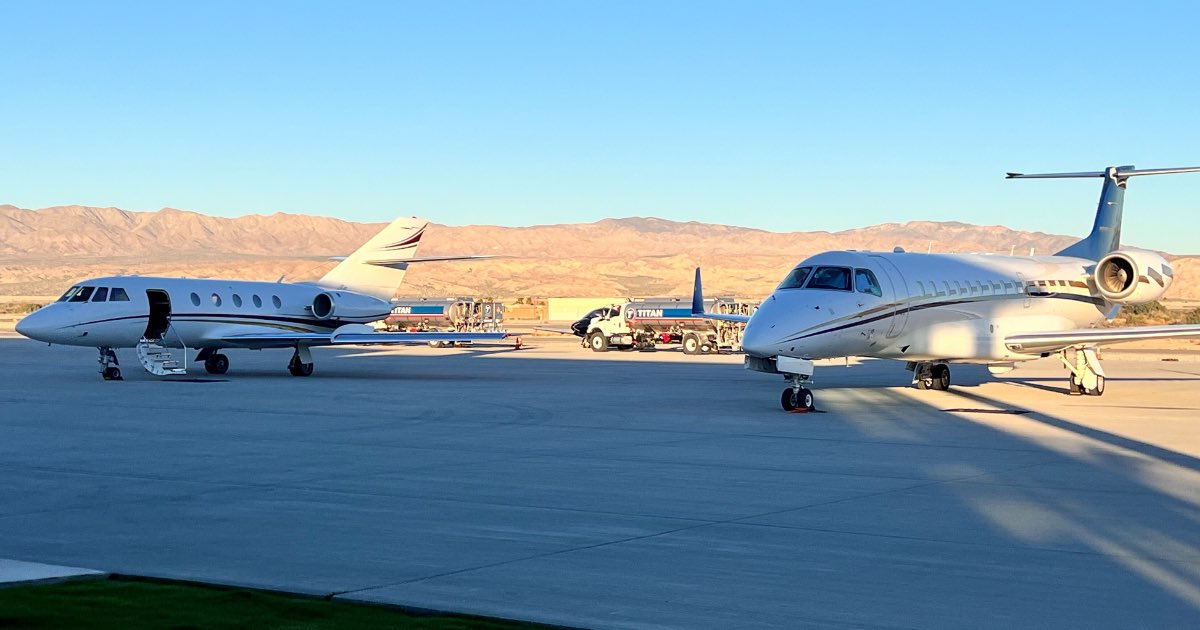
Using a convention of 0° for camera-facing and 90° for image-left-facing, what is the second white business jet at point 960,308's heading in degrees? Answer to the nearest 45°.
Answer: approximately 45°

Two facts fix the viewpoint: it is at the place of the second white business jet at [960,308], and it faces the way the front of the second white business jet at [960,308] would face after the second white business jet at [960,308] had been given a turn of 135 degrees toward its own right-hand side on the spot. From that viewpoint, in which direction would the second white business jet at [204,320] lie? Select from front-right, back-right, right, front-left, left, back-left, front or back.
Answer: left
